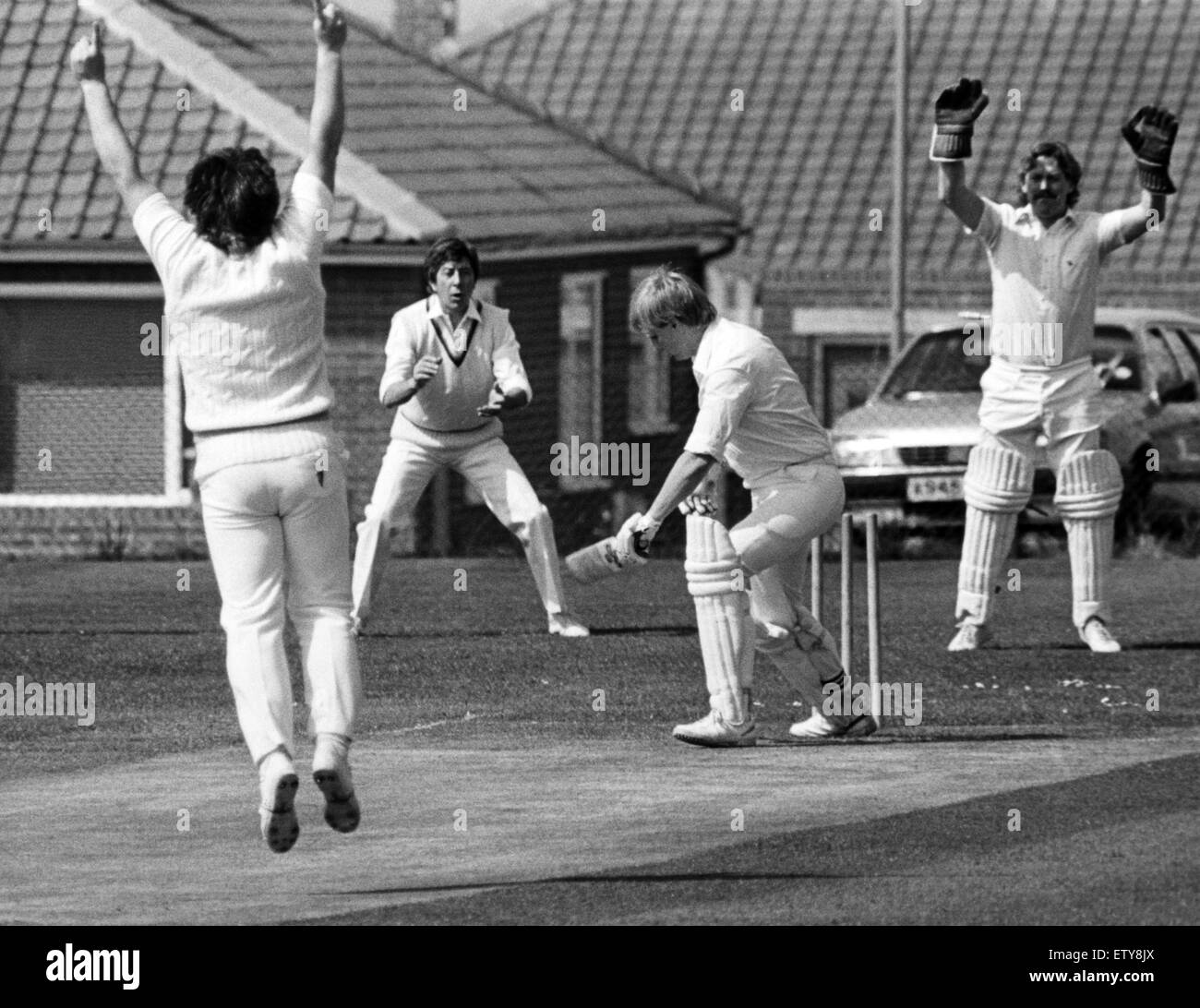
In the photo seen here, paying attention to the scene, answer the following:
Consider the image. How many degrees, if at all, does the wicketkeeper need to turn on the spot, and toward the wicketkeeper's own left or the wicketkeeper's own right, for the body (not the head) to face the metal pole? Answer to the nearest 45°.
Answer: approximately 180°

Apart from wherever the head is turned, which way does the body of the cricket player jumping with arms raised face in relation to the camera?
away from the camera

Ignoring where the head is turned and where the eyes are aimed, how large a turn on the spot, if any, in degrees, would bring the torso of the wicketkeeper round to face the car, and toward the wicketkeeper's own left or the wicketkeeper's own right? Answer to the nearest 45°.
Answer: approximately 180°

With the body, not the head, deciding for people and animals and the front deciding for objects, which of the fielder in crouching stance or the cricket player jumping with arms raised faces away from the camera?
the cricket player jumping with arms raised

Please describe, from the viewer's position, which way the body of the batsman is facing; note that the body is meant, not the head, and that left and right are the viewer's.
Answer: facing to the left of the viewer

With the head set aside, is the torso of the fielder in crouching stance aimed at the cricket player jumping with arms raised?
yes

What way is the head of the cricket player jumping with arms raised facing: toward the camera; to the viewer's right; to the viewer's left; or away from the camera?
away from the camera

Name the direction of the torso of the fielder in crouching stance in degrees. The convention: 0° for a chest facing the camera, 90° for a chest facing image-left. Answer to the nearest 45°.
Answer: approximately 0°

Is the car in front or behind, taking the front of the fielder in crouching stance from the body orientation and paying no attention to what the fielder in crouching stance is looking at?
behind
